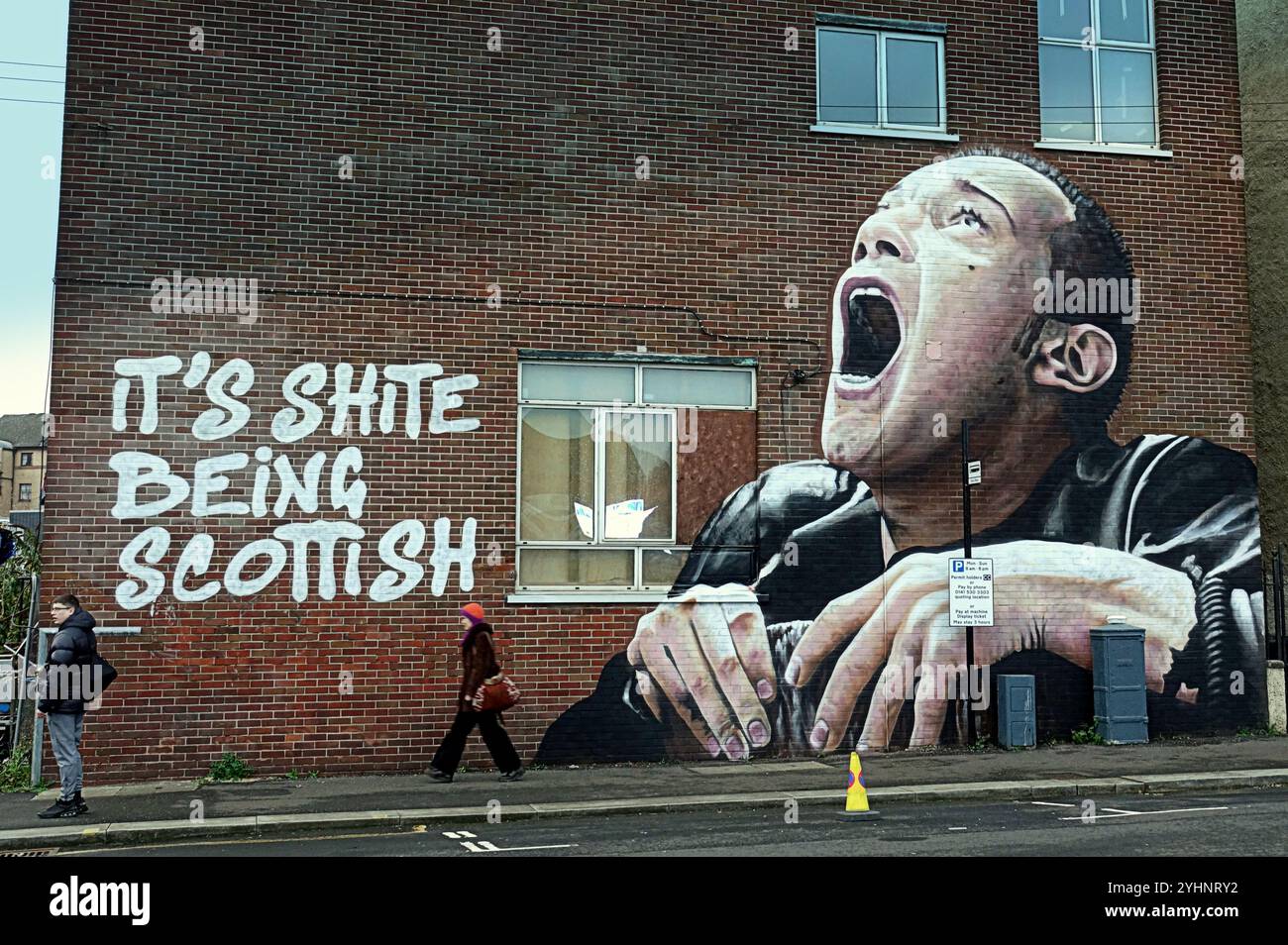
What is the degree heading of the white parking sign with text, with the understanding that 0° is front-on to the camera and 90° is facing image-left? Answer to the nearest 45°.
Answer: approximately 0°

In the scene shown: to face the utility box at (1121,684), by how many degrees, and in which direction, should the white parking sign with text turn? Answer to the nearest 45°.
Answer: approximately 90° to its left

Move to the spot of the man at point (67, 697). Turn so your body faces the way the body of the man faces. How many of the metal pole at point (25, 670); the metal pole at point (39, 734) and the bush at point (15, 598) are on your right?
3

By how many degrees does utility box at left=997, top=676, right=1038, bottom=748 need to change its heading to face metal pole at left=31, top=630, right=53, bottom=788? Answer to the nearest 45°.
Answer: approximately 45° to its right

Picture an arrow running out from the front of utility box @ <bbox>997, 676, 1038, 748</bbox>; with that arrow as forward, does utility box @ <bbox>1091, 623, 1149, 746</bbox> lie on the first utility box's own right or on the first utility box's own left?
on the first utility box's own left
